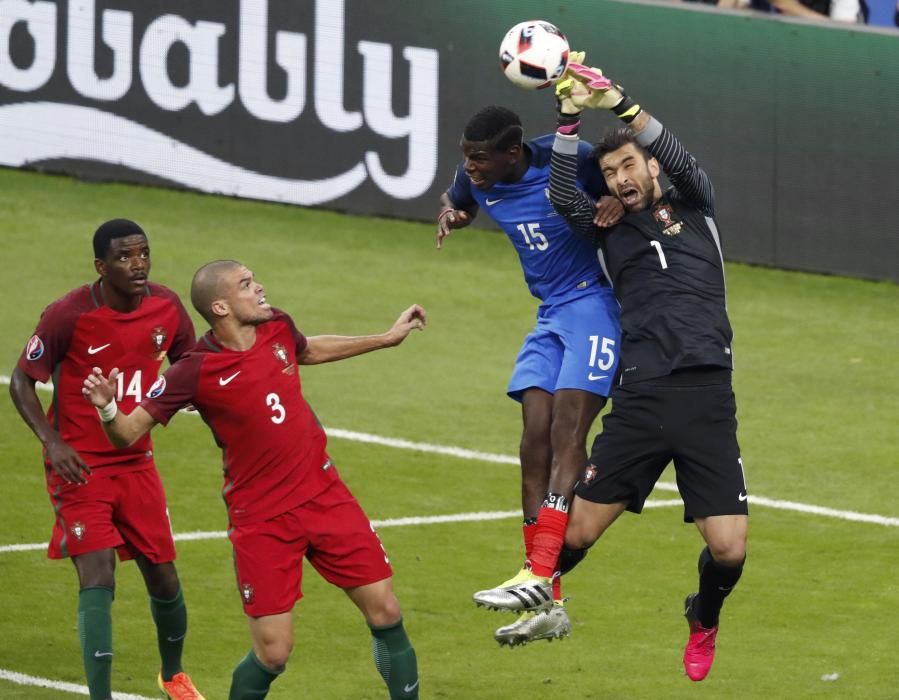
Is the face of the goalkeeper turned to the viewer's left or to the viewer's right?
to the viewer's left

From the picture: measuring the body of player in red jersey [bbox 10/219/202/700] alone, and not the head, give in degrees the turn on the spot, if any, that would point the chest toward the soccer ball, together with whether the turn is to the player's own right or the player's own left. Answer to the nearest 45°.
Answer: approximately 45° to the player's own left

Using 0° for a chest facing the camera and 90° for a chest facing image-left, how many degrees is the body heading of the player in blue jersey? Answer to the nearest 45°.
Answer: approximately 45°

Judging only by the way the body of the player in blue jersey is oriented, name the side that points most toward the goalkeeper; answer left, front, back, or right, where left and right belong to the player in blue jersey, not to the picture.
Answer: left

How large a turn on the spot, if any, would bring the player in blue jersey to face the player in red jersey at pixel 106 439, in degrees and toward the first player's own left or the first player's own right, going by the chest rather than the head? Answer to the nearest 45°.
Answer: approximately 45° to the first player's own right

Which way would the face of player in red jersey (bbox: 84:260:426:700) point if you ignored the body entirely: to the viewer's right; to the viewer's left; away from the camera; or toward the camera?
to the viewer's right

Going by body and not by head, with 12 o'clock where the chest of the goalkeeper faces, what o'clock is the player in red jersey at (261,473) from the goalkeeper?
The player in red jersey is roughly at 2 o'clock from the goalkeeper.

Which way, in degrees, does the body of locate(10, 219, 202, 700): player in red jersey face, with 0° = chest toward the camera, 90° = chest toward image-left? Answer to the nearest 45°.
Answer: approximately 315°

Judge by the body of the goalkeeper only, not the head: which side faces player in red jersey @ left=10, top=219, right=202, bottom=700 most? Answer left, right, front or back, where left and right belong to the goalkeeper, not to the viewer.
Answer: right

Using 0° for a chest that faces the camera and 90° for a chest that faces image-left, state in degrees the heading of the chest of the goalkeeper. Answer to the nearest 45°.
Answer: approximately 0°
